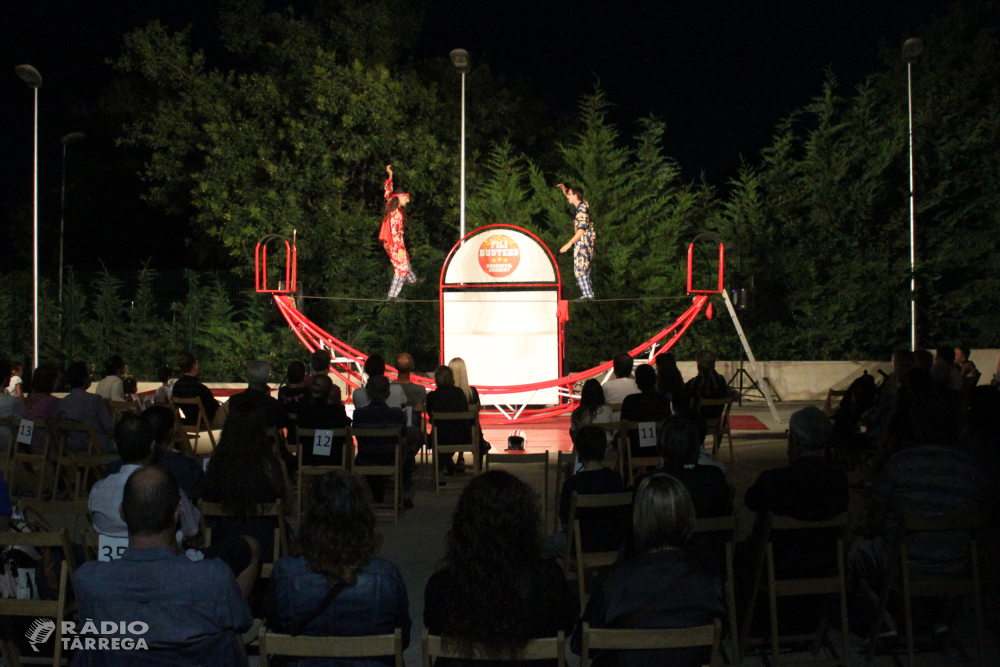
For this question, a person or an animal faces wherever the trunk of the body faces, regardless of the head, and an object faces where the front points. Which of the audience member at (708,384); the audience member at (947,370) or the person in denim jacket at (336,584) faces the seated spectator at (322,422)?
the person in denim jacket

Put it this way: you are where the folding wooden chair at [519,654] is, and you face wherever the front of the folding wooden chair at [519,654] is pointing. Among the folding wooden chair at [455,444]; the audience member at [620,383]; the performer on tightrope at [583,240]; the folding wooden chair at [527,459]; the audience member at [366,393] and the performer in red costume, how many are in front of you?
6

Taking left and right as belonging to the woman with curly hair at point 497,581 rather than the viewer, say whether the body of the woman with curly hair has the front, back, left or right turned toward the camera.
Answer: back

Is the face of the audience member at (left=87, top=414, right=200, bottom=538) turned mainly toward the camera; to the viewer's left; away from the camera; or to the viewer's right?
away from the camera

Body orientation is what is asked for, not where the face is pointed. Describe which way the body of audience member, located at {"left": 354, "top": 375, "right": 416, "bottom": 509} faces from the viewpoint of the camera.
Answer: away from the camera

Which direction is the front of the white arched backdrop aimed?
toward the camera

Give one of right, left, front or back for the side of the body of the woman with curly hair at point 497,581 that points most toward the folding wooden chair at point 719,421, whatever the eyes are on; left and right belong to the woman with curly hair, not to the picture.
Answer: front

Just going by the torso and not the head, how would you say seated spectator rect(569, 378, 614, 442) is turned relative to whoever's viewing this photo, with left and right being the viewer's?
facing away from the viewer

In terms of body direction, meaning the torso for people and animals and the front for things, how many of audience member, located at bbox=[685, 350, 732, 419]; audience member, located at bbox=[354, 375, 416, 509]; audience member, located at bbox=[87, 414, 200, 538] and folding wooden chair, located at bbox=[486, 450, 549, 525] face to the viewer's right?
0

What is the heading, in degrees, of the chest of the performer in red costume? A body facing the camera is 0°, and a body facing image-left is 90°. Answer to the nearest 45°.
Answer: approximately 270°

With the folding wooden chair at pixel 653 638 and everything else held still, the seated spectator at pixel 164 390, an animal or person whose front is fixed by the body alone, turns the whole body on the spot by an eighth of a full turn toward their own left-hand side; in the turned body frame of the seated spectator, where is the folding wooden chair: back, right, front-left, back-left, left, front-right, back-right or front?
back

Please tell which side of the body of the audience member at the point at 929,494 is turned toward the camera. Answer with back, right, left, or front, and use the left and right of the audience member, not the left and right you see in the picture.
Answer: back

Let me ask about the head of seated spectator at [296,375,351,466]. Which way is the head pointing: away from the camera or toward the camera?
away from the camera

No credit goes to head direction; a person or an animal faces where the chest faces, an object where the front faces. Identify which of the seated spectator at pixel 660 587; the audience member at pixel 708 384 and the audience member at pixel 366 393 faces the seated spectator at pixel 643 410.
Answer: the seated spectator at pixel 660 587

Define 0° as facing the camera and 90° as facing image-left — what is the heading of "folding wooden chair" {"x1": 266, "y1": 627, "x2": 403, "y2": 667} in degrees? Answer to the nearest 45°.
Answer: approximately 180°

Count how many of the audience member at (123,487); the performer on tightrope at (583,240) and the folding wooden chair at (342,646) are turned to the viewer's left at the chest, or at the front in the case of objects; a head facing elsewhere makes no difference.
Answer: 1

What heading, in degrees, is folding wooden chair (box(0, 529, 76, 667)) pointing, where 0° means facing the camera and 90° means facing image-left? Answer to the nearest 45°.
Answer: approximately 180°

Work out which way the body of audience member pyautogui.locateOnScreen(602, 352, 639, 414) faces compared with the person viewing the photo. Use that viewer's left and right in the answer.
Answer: facing away from the viewer
